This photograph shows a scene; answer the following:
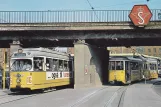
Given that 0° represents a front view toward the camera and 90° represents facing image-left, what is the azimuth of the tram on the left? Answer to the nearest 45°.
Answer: approximately 45°

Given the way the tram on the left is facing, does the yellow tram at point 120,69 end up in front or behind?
behind
